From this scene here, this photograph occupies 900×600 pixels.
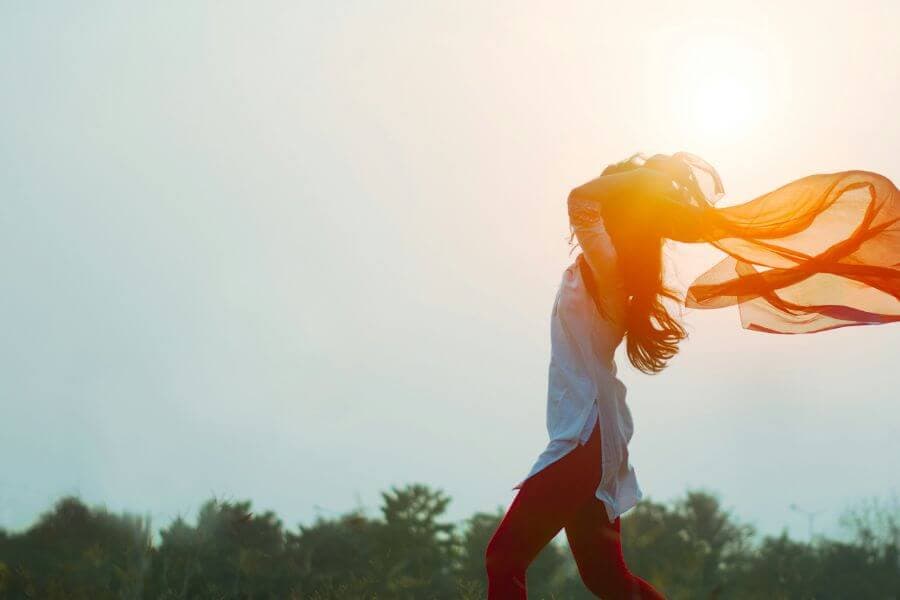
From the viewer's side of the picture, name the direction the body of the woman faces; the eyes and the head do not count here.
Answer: to the viewer's left
